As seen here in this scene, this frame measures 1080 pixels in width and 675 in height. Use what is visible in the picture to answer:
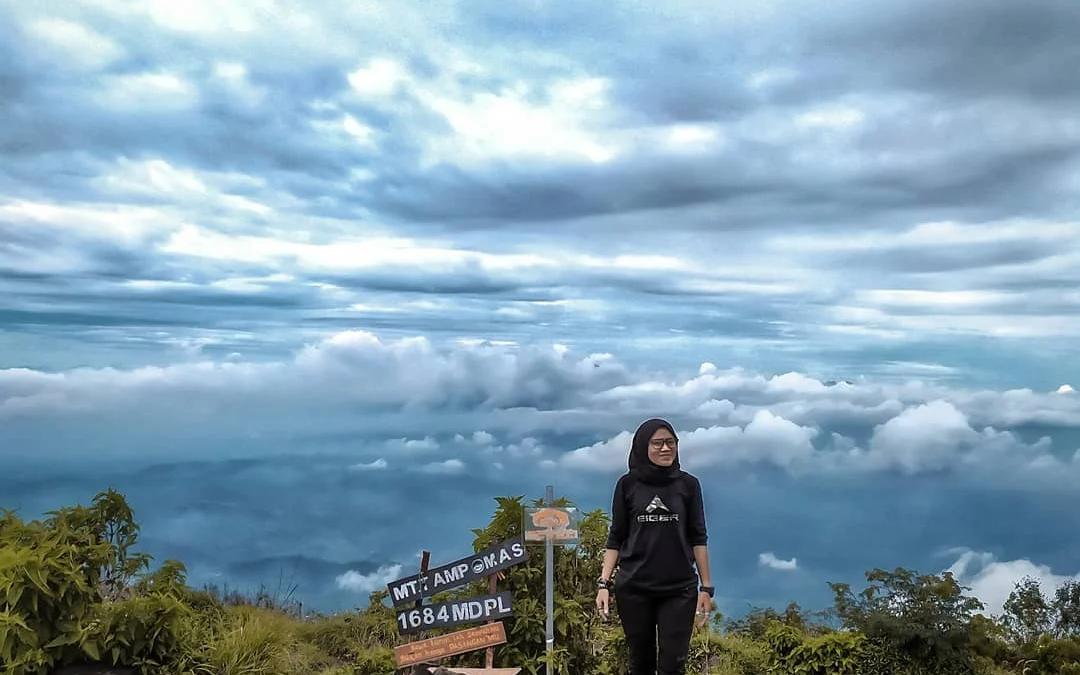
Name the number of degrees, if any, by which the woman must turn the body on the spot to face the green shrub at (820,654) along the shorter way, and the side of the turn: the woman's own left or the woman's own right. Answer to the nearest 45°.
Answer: approximately 135° to the woman's own left

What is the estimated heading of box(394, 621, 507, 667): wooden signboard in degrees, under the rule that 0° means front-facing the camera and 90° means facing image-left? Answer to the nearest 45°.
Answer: approximately 0°

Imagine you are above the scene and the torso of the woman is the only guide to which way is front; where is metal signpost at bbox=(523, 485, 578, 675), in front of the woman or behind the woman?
behind

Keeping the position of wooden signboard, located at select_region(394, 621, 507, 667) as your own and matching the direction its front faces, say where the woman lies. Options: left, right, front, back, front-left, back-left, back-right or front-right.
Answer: front-left

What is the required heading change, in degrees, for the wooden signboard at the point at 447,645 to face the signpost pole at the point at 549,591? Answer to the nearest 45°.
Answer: approximately 90° to its left

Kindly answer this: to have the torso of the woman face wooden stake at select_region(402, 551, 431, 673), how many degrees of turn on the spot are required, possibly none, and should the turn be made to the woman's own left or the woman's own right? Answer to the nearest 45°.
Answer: approximately 135° to the woman's own right

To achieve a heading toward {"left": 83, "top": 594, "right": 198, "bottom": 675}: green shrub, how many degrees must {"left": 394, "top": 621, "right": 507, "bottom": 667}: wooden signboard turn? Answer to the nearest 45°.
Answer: approximately 90° to its right

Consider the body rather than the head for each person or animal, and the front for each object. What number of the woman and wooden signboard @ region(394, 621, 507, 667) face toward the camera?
2

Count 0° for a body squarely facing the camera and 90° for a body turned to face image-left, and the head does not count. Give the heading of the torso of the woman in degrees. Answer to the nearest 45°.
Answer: approximately 0°

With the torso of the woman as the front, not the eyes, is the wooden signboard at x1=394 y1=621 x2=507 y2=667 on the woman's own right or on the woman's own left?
on the woman's own right

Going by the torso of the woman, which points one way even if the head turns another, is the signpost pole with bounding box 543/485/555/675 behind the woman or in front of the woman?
behind
